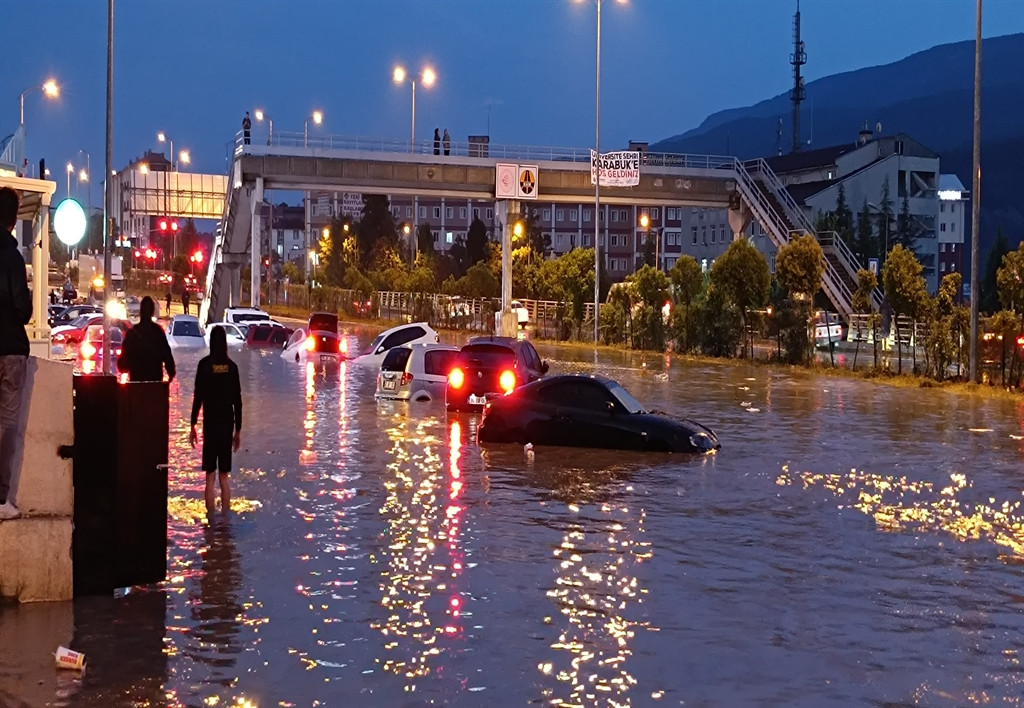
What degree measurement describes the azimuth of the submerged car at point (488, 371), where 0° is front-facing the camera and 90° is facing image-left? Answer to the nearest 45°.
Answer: approximately 225°

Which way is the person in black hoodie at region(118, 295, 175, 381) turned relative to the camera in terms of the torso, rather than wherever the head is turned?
away from the camera

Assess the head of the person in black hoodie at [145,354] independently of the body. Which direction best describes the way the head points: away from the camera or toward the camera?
away from the camera

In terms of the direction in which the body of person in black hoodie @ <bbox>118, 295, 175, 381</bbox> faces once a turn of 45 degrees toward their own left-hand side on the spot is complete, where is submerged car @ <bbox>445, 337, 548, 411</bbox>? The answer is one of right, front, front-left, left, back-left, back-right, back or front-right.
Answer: right

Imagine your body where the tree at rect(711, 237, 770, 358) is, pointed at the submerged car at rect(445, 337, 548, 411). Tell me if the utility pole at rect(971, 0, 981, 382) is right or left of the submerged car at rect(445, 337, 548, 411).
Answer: left

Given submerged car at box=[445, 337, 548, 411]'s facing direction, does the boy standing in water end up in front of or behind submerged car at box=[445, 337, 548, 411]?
behind

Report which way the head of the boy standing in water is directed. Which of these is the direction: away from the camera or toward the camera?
away from the camera
